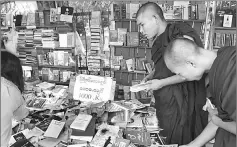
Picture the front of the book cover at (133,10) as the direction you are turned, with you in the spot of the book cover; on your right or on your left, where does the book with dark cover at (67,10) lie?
on your right

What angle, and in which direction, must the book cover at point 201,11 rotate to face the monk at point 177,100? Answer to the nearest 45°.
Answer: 0° — it already faces them

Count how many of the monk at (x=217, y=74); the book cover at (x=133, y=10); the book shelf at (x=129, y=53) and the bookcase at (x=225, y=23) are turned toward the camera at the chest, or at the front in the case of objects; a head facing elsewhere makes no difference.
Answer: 3

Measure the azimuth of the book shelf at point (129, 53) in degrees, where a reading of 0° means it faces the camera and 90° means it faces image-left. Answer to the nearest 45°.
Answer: approximately 0°

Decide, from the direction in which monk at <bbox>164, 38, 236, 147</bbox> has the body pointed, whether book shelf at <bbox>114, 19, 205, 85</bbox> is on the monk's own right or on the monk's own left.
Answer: on the monk's own right

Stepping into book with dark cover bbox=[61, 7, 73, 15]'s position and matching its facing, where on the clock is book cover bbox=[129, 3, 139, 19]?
The book cover is roughly at 10 o'clock from the book with dark cover.

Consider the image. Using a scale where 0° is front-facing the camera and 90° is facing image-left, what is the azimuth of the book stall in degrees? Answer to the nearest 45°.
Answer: approximately 0°

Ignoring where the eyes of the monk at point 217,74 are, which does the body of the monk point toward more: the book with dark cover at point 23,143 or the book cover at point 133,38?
the book with dark cover

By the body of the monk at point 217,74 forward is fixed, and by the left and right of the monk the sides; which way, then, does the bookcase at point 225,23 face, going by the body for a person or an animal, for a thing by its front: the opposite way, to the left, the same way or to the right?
to the left
